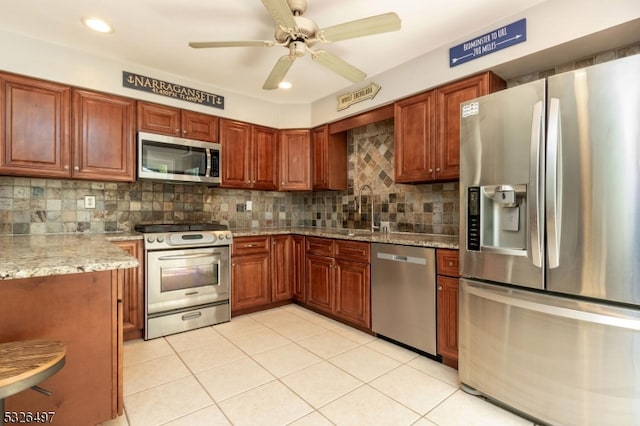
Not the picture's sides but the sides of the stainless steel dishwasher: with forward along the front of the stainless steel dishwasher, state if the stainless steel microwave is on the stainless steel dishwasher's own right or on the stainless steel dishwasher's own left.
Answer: on the stainless steel dishwasher's own right

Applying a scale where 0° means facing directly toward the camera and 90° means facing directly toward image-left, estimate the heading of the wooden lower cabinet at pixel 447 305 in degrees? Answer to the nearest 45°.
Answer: approximately 45°

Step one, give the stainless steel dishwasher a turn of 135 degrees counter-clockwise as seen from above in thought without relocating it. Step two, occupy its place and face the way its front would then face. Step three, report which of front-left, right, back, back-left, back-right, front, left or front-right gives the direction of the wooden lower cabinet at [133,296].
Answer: back

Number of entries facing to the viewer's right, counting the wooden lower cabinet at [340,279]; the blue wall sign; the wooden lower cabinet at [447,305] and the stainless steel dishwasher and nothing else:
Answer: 0

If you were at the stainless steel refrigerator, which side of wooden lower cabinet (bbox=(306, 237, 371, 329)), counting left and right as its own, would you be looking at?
left

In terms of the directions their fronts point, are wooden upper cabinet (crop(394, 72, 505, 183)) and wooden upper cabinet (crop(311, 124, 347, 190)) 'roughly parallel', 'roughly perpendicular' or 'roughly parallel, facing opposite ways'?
roughly parallel

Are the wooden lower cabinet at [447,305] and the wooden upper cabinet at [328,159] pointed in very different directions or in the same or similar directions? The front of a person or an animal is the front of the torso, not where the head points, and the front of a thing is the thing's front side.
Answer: same or similar directions

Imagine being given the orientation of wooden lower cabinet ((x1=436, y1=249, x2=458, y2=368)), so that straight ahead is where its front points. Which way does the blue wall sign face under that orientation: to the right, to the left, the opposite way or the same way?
the same way

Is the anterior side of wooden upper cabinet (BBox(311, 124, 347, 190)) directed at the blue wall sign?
no

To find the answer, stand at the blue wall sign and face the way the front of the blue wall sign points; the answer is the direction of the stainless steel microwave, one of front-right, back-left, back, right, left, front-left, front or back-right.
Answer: front-right

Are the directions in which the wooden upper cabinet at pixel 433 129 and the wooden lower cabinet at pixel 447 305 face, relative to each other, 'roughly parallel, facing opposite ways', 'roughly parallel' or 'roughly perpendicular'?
roughly parallel

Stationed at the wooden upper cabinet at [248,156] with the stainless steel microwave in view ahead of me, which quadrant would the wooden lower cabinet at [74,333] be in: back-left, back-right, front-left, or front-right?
front-left

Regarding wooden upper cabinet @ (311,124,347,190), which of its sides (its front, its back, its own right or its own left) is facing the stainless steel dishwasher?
left

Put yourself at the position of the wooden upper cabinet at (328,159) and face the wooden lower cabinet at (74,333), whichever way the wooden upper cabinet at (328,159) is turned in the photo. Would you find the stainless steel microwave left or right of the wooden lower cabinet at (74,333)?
right

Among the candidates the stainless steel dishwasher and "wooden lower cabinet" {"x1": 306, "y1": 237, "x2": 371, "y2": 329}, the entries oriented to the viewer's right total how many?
0

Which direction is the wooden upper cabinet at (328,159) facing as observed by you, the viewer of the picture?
facing the viewer and to the left of the viewer
